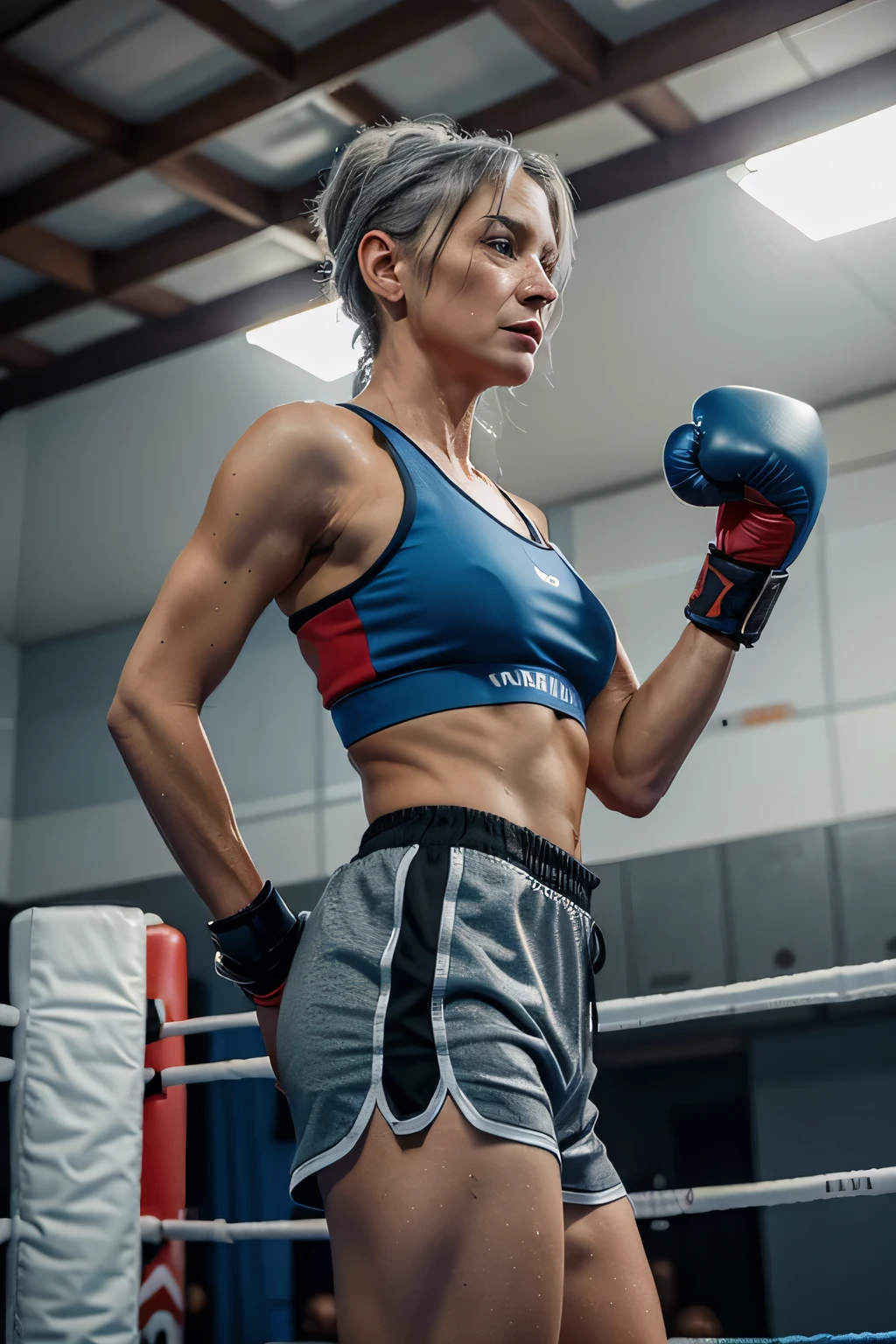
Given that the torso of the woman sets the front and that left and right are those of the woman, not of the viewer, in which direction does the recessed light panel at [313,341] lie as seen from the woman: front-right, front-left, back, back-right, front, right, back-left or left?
back-left

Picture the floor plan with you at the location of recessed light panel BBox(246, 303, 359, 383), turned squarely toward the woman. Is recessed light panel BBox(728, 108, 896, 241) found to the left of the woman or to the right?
left

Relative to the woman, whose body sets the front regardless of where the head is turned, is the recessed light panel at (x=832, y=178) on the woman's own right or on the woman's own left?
on the woman's own left

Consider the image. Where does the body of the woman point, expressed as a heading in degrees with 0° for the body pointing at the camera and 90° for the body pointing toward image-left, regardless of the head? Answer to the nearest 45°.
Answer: approximately 315°

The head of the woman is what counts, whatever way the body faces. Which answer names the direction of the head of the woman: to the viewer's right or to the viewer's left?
to the viewer's right
